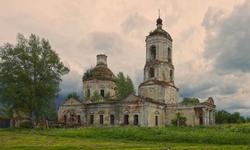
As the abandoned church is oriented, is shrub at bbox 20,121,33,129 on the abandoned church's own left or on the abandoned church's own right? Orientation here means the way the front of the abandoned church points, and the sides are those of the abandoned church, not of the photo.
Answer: on the abandoned church's own right

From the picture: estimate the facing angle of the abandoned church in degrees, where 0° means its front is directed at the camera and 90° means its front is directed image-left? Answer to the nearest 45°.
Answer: approximately 315°
